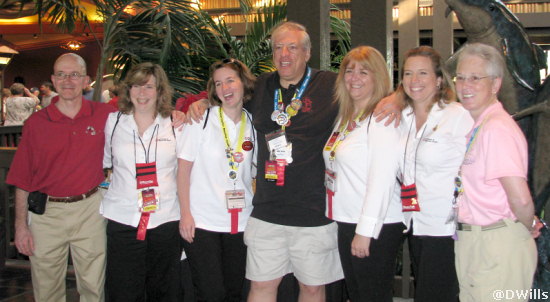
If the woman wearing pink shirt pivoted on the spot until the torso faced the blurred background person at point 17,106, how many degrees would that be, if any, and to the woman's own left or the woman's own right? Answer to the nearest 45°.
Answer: approximately 90° to the woman's own right

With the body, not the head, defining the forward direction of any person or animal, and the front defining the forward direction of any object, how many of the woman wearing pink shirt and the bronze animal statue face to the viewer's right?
0

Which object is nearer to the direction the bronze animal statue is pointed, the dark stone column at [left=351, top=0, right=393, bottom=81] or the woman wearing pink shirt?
the dark stone column

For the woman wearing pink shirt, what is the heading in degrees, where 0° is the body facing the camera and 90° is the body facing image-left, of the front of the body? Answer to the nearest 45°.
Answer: approximately 45°

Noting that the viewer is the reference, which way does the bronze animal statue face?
facing to the left of the viewer

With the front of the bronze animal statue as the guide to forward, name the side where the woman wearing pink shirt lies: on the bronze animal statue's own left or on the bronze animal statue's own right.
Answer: on the bronze animal statue's own left

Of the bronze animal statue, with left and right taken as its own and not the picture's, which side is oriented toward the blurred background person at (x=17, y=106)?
front

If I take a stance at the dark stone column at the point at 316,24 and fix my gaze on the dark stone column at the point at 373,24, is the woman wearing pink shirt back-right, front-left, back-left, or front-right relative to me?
front-right

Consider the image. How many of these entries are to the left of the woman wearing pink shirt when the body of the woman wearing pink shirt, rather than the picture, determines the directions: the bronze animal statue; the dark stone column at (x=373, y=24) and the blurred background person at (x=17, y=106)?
0

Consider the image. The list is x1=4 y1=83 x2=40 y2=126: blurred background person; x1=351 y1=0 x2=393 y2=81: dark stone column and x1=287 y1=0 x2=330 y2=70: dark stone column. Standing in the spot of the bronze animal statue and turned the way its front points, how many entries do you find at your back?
0

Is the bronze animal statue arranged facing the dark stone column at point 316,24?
yes

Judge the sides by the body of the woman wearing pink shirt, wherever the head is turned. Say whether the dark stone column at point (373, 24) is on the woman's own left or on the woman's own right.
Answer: on the woman's own right

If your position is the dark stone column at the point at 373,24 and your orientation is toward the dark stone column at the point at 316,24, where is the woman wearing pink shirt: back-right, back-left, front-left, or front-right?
back-left

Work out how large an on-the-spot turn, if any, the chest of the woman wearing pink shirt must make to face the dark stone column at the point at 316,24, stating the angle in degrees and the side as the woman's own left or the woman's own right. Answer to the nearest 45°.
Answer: approximately 90° to the woman's own right

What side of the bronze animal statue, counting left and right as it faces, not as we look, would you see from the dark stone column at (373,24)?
front
